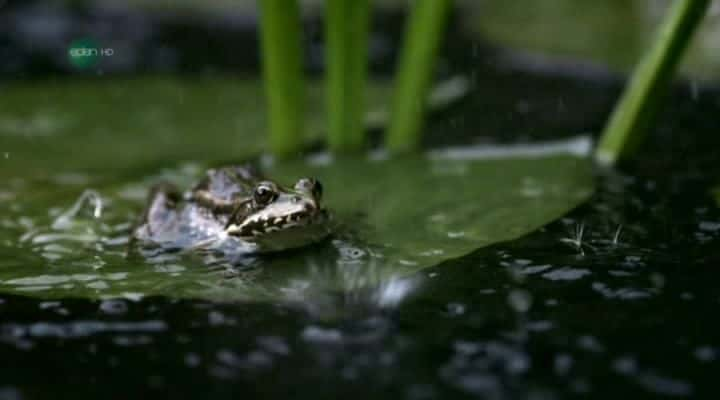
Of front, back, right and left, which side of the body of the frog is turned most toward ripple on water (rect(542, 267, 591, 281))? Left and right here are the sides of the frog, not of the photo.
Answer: front

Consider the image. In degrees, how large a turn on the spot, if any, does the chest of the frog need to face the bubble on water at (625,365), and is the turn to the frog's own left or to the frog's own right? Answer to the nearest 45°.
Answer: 0° — it already faces it

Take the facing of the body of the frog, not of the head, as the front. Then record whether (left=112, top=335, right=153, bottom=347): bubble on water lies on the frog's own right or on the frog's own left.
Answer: on the frog's own right

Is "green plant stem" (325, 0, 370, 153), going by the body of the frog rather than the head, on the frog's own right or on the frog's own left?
on the frog's own left

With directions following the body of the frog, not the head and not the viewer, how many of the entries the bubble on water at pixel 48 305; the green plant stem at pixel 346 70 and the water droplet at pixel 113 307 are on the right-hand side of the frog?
2

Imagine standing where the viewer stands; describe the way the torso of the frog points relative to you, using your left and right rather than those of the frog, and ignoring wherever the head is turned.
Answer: facing the viewer and to the right of the viewer

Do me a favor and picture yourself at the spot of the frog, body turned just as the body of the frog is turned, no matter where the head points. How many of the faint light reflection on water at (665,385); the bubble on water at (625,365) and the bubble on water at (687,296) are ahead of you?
3

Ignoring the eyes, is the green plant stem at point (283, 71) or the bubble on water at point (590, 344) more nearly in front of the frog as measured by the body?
the bubble on water

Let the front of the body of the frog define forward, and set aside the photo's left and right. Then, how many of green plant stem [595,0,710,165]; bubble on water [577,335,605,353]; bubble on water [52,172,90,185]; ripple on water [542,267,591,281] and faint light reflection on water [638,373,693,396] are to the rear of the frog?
1

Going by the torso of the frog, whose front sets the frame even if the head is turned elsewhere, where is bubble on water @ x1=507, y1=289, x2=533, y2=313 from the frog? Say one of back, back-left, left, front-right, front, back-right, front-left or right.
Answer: front

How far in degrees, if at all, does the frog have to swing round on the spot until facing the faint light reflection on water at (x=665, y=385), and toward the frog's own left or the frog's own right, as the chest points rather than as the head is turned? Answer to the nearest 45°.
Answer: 0° — it already faces it

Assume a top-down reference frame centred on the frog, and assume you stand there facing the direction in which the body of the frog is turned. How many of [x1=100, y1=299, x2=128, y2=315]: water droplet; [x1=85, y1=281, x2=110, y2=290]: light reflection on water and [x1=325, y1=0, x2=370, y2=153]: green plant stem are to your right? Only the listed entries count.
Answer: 2

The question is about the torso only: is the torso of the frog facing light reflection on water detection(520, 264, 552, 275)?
yes

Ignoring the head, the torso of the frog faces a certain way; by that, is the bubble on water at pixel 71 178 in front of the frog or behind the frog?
behind

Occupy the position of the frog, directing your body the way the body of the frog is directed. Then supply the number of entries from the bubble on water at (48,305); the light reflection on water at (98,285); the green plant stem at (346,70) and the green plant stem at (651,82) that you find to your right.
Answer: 2

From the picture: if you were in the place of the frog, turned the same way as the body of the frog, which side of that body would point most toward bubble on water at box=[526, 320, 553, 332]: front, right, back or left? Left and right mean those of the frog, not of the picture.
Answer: front

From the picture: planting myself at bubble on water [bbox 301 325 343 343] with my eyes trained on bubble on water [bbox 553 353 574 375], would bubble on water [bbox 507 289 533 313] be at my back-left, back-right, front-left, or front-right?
front-left
